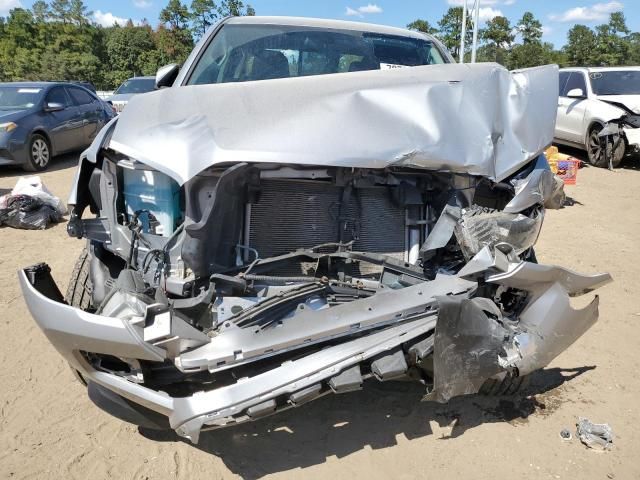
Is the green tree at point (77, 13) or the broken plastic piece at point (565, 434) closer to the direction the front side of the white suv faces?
the broken plastic piece

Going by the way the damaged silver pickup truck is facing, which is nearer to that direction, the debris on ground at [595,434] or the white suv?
the debris on ground

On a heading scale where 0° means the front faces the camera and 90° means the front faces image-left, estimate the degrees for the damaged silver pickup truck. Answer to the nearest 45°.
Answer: approximately 0°

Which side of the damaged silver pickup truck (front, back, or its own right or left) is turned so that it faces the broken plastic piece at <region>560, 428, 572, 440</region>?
front

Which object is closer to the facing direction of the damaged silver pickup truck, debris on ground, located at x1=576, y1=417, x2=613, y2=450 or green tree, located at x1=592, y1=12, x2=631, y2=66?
the debris on ground

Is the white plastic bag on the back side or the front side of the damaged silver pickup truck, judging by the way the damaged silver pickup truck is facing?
on the back side

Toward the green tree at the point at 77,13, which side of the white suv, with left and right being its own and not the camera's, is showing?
back

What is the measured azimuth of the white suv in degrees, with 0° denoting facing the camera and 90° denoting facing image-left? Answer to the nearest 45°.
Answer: approximately 315°

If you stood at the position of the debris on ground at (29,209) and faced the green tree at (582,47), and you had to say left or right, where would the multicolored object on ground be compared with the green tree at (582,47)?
right

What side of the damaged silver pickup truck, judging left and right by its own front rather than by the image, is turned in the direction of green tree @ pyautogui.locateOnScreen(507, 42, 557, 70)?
back
